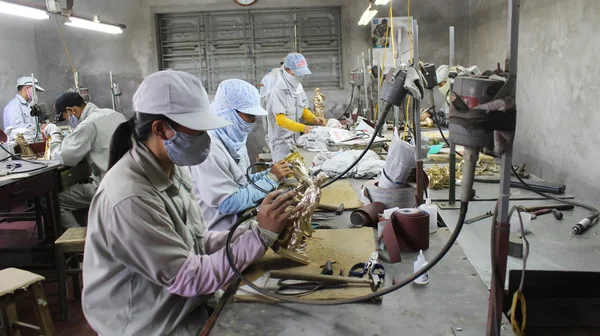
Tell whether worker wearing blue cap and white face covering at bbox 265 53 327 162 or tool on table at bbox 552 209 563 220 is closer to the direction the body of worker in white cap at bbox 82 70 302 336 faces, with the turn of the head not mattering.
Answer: the tool on table

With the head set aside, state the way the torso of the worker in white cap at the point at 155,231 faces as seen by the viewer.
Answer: to the viewer's right

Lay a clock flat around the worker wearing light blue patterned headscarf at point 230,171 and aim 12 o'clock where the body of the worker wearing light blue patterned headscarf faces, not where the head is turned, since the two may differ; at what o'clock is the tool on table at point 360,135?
The tool on table is roughly at 10 o'clock from the worker wearing light blue patterned headscarf.

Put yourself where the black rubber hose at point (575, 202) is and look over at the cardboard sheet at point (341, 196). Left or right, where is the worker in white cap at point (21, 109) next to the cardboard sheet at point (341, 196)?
right

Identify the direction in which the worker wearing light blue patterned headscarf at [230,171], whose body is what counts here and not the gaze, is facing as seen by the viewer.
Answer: to the viewer's right

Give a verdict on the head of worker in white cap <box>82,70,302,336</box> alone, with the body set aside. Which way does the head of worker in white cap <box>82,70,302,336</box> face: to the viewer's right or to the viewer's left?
to the viewer's right

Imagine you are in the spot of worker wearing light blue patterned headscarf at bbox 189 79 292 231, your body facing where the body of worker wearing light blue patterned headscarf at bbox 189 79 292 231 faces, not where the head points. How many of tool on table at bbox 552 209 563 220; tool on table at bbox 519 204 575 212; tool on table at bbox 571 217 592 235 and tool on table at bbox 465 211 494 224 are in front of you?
4

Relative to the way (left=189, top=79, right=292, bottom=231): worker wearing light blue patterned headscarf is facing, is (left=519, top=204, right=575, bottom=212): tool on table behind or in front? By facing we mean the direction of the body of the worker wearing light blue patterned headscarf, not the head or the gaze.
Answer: in front

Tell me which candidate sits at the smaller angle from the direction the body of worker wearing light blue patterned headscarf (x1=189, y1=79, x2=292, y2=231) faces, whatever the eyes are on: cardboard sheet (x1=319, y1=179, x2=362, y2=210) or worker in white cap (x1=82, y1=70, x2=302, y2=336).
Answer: the cardboard sheet

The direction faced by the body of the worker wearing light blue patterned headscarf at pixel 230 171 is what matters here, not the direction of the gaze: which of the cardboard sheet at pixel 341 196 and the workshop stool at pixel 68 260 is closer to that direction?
the cardboard sheet
